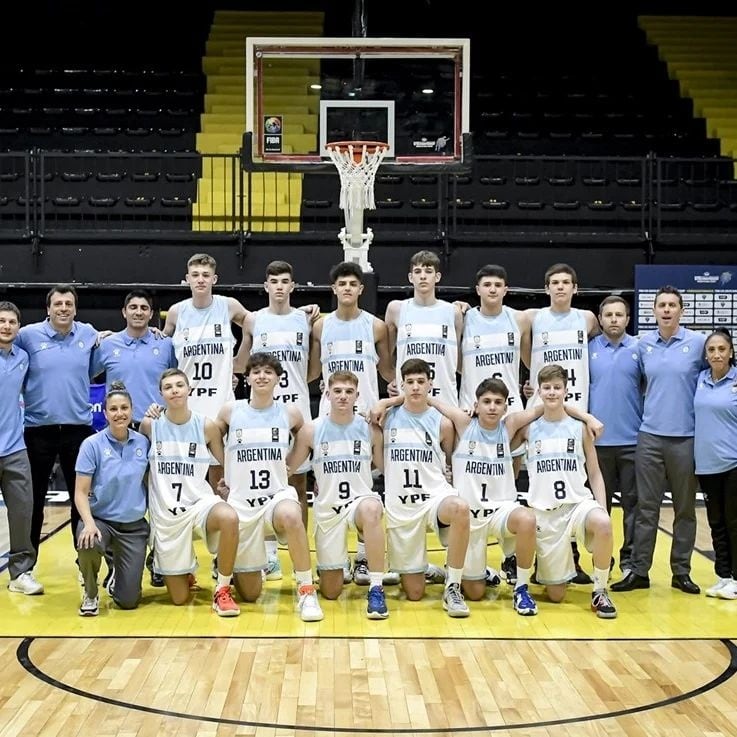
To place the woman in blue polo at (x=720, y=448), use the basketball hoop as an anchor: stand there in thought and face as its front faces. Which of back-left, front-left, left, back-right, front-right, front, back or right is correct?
front-left

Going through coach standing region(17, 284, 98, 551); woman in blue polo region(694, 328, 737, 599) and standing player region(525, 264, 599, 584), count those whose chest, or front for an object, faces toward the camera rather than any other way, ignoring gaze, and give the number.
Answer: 3

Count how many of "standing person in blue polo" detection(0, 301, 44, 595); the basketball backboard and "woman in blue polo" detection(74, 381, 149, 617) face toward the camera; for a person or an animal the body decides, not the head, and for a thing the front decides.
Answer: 3

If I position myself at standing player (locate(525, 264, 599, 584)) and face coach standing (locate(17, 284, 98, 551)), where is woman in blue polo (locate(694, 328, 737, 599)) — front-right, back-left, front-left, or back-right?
back-left

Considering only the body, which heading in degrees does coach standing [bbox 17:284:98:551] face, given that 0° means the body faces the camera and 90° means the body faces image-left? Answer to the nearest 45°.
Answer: approximately 0°

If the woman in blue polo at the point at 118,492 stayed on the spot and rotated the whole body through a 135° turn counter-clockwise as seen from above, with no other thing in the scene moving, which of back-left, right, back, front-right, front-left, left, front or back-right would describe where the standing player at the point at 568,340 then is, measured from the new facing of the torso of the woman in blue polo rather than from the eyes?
front-right

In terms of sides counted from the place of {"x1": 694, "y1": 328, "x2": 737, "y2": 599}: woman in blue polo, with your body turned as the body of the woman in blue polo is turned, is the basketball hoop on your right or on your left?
on your right

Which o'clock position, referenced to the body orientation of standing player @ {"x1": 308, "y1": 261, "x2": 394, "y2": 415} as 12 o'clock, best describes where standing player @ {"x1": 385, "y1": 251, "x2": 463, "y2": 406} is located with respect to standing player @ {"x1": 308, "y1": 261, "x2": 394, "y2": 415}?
standing player @ {"x1": 385, "y1": 251, "x2": 463, "y2": 406} is roughly at 9 o'clock from standing player @ {"x1": 308, "y1": 261, "x2": 394, "y2": 415}.
